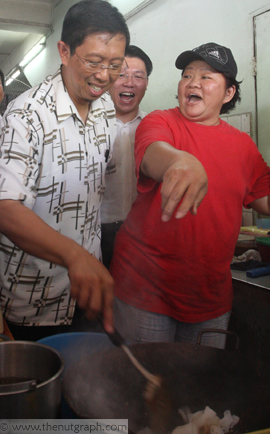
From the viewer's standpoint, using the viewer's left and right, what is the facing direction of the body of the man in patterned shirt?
facing the viewer and to the right of the viewer

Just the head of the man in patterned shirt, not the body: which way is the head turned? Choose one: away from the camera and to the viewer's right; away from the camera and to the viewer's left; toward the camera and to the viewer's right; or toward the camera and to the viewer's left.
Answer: toward the camera and to the viewer's right

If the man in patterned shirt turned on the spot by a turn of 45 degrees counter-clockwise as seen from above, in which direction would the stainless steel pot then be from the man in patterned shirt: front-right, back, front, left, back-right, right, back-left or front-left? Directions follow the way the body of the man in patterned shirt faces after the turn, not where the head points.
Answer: right

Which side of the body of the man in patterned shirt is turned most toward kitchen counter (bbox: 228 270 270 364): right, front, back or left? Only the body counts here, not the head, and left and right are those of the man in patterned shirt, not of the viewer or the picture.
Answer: left

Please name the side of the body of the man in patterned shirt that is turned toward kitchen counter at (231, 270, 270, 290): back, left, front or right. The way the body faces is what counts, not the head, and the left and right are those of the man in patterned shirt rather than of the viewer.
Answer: left

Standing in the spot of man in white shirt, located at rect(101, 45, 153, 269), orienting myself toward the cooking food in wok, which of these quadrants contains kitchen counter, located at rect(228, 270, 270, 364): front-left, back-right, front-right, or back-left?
front-left
